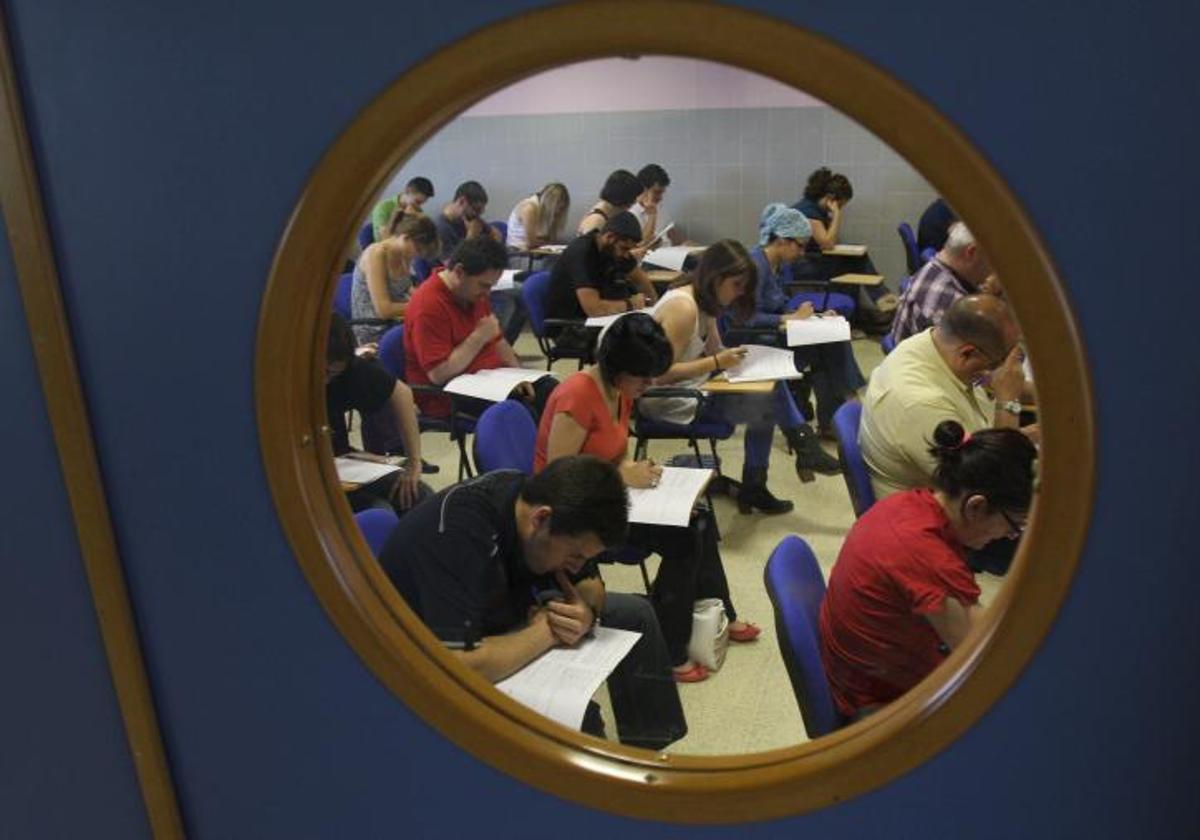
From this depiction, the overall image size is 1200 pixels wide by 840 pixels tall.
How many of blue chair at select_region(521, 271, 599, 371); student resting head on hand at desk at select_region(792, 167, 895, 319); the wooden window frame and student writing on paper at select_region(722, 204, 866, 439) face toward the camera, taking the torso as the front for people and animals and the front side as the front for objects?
1
